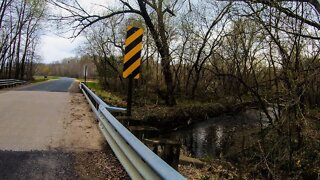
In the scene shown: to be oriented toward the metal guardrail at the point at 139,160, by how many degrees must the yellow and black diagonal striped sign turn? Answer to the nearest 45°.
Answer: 0° — it already faces it

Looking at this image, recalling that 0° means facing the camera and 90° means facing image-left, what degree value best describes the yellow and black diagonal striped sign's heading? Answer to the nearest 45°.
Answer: approximately 0°
